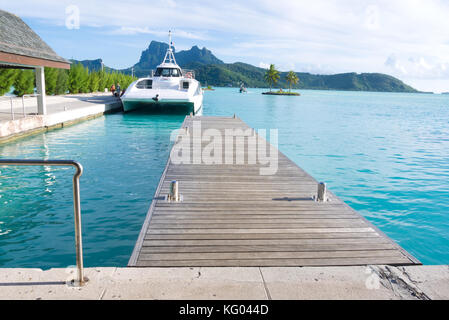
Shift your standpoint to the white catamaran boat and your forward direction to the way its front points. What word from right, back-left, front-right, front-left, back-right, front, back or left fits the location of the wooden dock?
front

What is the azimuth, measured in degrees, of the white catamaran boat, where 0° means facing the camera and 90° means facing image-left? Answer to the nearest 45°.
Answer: approximately 0°
